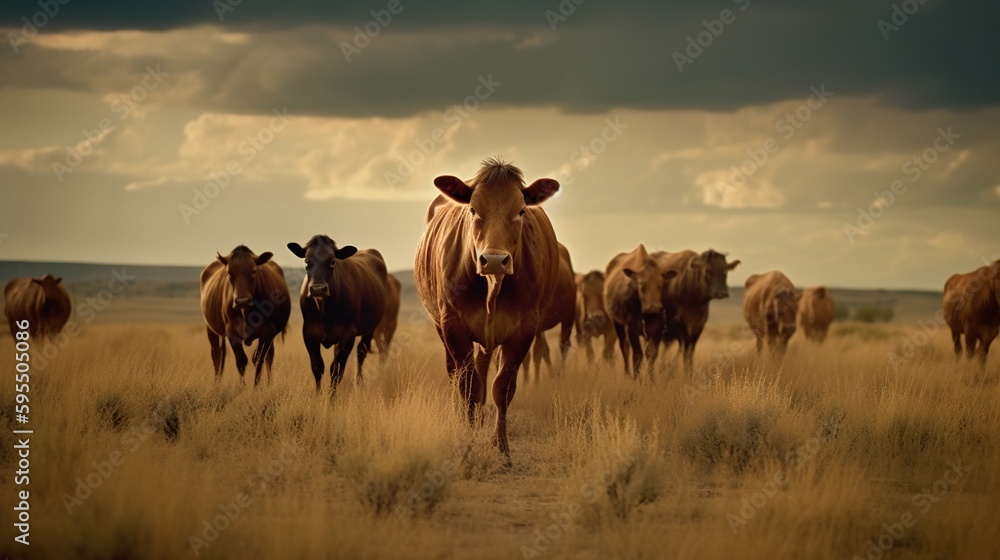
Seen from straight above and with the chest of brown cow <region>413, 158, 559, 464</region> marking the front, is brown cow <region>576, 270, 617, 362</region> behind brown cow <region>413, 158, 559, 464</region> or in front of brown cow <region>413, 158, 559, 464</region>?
behind

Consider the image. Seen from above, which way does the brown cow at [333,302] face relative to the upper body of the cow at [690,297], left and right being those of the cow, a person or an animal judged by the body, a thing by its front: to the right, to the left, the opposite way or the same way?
to the right

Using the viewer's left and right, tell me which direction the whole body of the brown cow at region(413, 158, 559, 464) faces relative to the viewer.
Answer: facing the viewer

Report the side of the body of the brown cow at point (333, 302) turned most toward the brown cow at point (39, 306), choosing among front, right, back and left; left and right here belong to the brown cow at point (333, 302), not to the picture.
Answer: right

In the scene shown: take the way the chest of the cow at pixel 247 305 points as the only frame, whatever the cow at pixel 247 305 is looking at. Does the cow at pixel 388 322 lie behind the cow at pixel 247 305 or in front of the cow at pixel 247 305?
behind

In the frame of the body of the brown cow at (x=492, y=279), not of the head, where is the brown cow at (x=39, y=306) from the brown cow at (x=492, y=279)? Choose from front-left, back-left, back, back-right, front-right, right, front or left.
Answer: back-right

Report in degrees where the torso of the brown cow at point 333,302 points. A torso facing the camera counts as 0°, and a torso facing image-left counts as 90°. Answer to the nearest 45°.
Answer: approximately 45°

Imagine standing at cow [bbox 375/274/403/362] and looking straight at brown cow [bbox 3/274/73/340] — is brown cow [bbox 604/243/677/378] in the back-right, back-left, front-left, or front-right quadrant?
back-left

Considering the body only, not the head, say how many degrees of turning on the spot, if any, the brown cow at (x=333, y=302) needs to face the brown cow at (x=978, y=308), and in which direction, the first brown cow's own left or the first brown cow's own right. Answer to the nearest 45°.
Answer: approximately 135° to the first brown cow's own left

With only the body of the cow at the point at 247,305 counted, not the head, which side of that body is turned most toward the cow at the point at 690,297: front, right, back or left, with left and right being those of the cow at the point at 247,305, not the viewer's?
left

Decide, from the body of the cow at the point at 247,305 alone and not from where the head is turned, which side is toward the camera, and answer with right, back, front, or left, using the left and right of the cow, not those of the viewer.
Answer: front

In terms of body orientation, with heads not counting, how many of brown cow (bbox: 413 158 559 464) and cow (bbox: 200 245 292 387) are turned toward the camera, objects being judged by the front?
2
